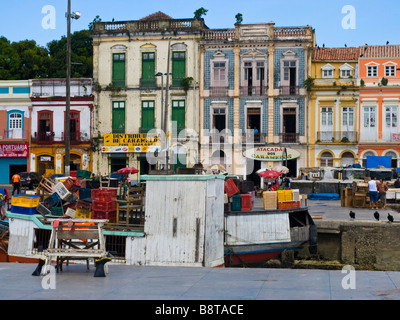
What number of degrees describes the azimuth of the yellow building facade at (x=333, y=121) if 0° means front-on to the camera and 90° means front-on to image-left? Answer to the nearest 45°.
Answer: approximately 0°

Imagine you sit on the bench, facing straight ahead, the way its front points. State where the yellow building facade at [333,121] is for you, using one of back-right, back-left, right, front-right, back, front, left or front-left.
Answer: back-left

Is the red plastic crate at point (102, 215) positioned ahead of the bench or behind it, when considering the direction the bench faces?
behind

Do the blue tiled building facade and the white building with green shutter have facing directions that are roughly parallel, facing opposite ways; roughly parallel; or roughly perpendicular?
roughly parallel

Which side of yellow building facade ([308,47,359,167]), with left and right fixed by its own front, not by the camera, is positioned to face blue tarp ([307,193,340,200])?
front

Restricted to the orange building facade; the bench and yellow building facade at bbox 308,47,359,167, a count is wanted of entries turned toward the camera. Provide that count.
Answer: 3

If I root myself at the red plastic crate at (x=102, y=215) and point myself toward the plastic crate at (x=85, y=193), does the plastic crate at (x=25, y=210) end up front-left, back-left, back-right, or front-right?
front-left

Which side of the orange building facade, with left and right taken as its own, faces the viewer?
front

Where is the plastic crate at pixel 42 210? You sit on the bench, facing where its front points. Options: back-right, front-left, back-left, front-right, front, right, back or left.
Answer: back

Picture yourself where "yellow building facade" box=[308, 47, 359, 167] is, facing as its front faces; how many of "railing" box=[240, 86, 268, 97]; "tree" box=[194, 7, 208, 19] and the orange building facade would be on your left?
1

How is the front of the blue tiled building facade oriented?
toward the camera

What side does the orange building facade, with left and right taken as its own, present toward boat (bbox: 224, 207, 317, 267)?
front

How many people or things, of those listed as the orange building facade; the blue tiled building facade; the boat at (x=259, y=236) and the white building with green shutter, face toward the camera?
3
